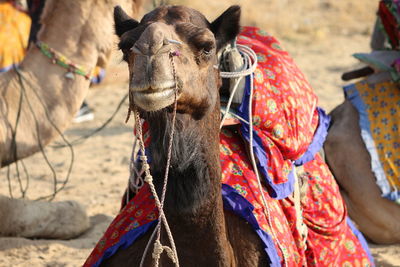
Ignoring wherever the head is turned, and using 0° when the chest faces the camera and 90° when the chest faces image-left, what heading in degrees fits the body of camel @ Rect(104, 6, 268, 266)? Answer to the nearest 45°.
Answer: approximately 45°

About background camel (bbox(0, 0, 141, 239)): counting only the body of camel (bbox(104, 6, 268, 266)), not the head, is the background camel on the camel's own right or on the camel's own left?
on the camel's own right
